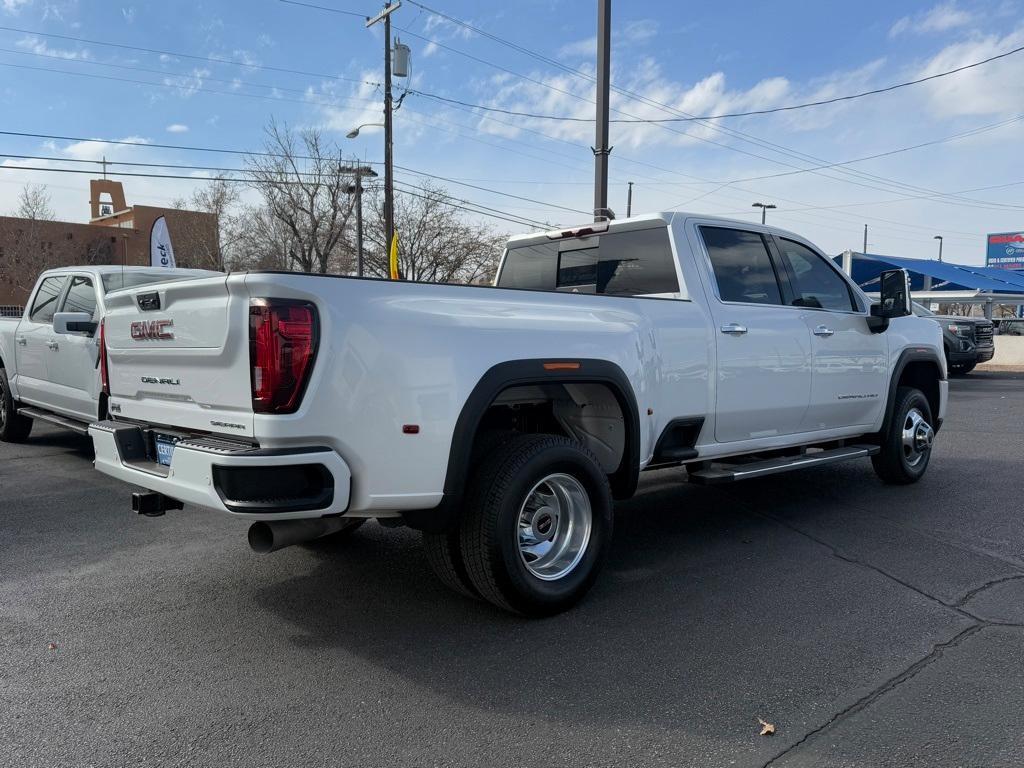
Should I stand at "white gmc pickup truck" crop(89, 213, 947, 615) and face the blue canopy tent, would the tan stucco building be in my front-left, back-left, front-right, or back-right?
front-left

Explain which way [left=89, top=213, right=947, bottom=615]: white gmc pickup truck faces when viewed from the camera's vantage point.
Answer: facing away from the viewer and to the right of the viewer

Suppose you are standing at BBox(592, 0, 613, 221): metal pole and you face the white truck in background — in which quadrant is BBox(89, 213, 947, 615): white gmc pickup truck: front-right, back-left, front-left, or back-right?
front-left

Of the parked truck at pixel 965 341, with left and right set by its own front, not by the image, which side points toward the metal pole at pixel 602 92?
right

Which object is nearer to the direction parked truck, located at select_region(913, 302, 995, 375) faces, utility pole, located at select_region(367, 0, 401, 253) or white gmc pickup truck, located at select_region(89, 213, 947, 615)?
the white gmc pickup truck

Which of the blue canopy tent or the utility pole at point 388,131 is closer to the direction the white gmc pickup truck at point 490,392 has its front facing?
the blue canopy tent

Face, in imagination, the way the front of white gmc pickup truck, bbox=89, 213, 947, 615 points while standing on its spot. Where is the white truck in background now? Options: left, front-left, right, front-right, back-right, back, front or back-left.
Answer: left

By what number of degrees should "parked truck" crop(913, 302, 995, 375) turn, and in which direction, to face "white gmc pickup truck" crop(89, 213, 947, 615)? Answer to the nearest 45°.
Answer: approximately 45° to its right

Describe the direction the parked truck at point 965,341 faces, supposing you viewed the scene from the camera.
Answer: facing the viewer and to the right of the viewer

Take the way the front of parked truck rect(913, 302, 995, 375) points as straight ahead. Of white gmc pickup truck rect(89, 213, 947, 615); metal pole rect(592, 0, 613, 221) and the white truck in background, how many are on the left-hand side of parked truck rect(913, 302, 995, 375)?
0

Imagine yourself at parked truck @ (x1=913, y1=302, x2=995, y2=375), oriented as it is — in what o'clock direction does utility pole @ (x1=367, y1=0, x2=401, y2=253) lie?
The utility pole is roughly at 4 o'clock from the parked truck.

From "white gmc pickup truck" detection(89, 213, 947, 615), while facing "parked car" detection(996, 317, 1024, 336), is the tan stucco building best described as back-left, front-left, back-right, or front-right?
front-left

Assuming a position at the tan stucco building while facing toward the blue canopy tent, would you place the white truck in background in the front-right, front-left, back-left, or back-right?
front-right
